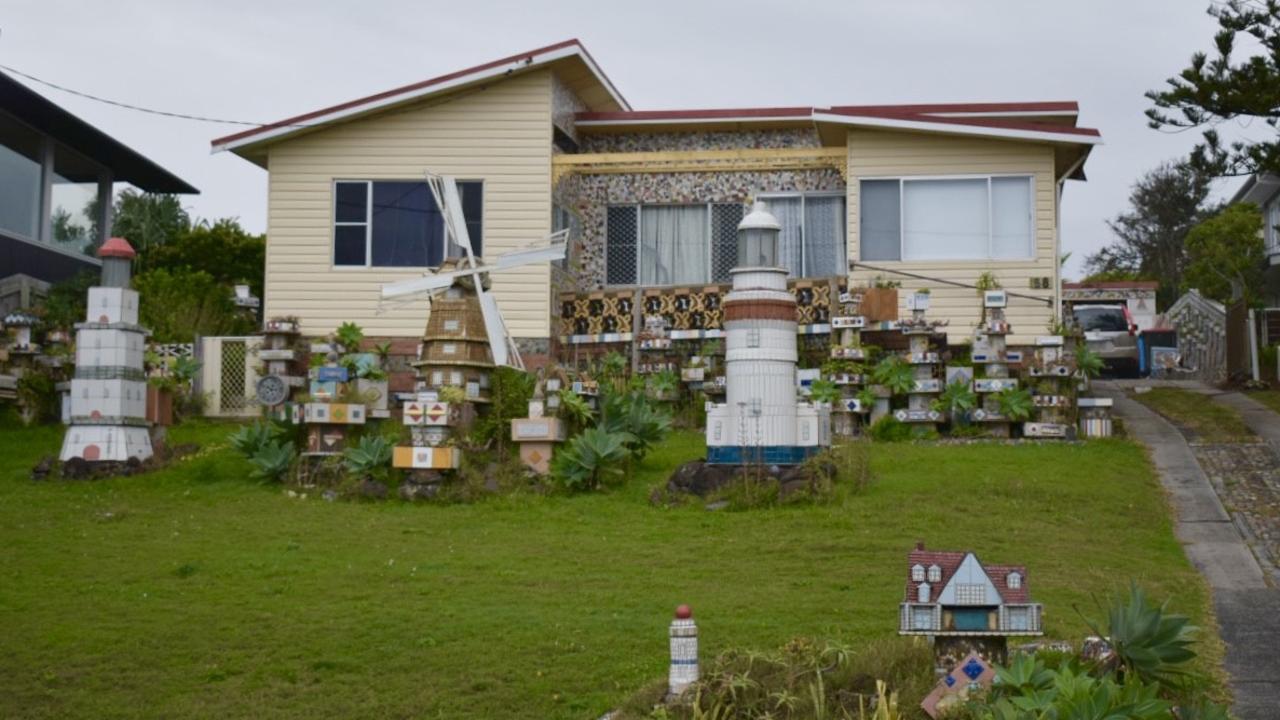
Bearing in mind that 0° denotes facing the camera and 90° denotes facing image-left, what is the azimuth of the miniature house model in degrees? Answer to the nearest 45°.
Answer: approximately 0°

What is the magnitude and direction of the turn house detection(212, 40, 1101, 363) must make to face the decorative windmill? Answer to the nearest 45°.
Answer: approximately 45° to its right

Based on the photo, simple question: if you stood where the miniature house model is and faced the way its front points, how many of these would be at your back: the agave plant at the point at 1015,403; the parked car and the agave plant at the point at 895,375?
3

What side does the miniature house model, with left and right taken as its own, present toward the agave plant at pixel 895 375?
back

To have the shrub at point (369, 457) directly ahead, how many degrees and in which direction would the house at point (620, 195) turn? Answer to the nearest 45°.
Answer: approximately 45° to its right

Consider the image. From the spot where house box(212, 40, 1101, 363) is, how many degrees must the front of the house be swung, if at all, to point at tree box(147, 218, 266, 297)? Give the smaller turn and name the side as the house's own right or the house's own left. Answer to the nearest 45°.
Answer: approximately 135° to the house's own right
